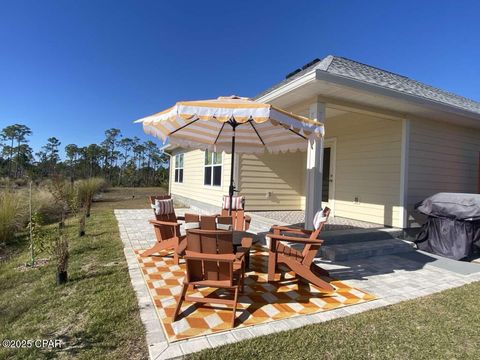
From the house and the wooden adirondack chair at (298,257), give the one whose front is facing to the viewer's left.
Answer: the wooden adirondack chair

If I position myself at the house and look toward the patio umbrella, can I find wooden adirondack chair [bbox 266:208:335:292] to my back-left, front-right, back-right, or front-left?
front-left

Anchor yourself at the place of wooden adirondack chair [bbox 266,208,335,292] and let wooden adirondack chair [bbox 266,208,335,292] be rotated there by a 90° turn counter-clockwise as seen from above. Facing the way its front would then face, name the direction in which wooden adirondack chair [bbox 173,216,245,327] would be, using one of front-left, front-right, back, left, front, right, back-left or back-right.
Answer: front-right

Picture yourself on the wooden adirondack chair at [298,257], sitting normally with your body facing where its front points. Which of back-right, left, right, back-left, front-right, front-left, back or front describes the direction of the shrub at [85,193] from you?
front-right

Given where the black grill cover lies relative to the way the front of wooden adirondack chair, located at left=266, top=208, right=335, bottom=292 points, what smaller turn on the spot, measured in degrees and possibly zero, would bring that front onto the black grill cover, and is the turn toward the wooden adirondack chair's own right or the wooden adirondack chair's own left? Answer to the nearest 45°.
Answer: approximately 135° to the wooden adirondack chair's own right

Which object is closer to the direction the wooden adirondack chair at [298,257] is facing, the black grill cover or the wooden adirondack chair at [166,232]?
the wooden adirondack chair

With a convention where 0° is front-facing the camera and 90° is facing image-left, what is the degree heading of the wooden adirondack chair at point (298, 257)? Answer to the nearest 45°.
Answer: approximately 90°
